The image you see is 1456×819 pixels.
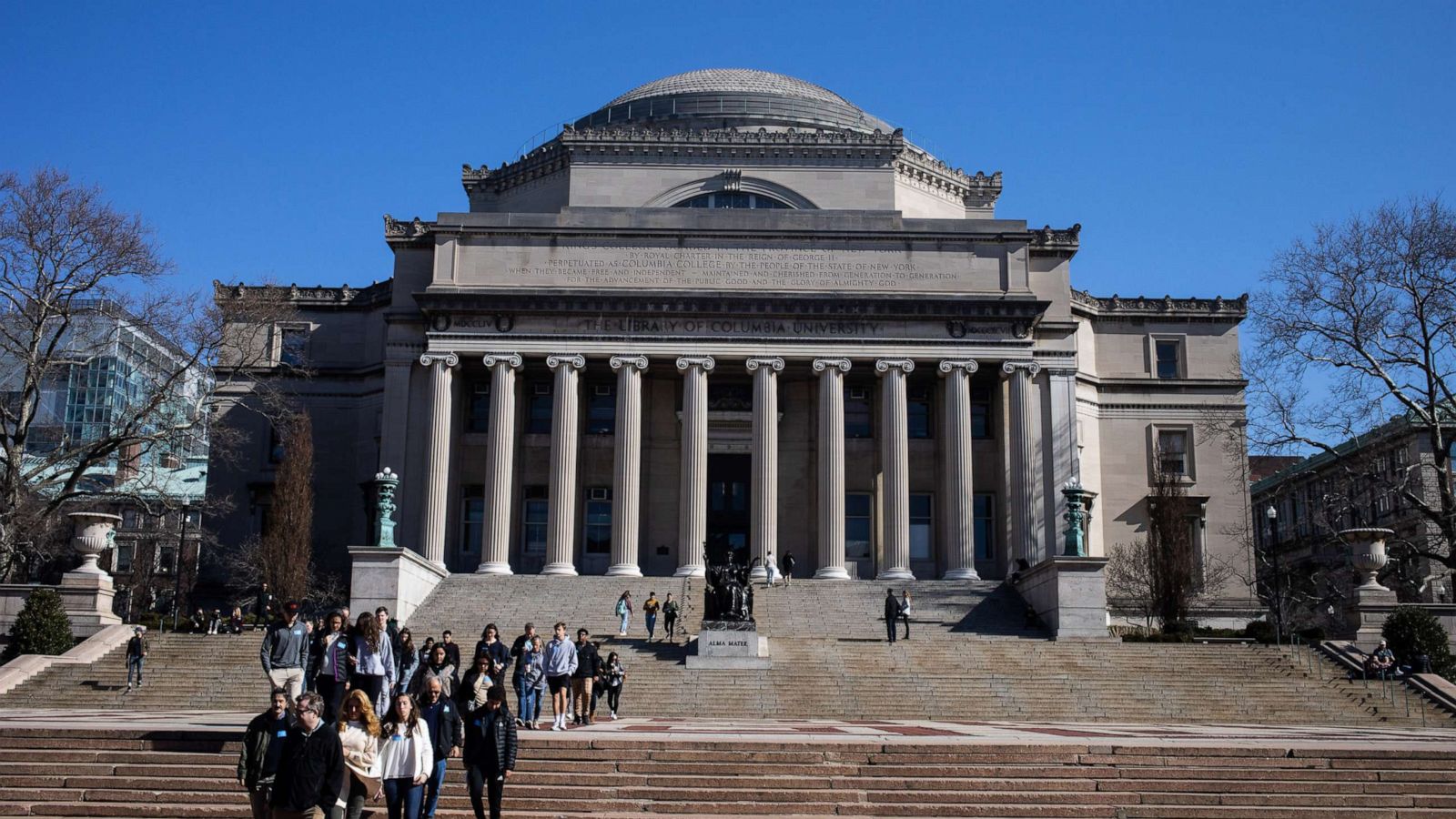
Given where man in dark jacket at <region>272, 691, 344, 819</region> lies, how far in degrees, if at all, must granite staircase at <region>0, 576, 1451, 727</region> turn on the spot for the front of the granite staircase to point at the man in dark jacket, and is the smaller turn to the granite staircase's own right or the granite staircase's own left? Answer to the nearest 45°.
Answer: approximately 45° to the granite staircase's own right

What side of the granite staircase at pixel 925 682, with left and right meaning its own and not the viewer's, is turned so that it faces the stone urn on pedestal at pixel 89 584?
right

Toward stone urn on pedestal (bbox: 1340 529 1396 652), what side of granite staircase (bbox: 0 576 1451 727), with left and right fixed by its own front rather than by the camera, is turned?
left

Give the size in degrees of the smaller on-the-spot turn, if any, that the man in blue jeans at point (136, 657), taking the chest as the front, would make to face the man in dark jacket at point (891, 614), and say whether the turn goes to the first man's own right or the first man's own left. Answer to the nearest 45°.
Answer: approximately 90° to the first man's own left

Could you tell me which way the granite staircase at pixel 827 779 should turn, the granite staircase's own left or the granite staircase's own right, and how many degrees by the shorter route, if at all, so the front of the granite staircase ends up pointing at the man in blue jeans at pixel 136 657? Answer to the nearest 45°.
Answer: approximately 135° to the granite staircase's own right

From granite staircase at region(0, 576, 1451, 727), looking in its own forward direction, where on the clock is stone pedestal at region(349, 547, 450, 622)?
The stone pedestal is roughly at 4 o'clock from the granite staircase.

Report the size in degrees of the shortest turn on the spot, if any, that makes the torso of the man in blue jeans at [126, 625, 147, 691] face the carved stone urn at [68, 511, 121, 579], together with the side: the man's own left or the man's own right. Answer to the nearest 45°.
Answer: approximately 180°
